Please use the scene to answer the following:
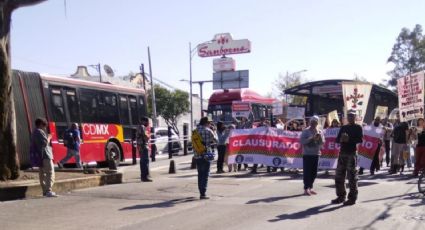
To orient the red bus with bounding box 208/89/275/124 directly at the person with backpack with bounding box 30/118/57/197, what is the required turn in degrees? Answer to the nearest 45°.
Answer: approximately 45° to its left

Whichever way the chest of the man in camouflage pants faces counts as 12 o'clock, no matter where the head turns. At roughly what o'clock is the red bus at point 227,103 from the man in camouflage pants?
The red bus is roughly at 4 o'clock from the man in camouflage pants.

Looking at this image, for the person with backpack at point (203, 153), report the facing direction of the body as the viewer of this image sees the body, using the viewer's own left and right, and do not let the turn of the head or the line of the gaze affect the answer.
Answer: facing away from the viewer and to the right of the viewer

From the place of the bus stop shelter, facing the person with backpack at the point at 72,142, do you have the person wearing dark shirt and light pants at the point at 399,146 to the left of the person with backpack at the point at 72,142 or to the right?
left

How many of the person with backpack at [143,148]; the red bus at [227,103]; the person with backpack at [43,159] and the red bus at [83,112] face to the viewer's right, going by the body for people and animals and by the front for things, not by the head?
2

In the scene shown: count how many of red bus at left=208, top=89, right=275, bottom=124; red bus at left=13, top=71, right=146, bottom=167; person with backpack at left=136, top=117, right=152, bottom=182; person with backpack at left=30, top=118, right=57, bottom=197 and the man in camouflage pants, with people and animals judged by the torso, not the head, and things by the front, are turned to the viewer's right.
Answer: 2
